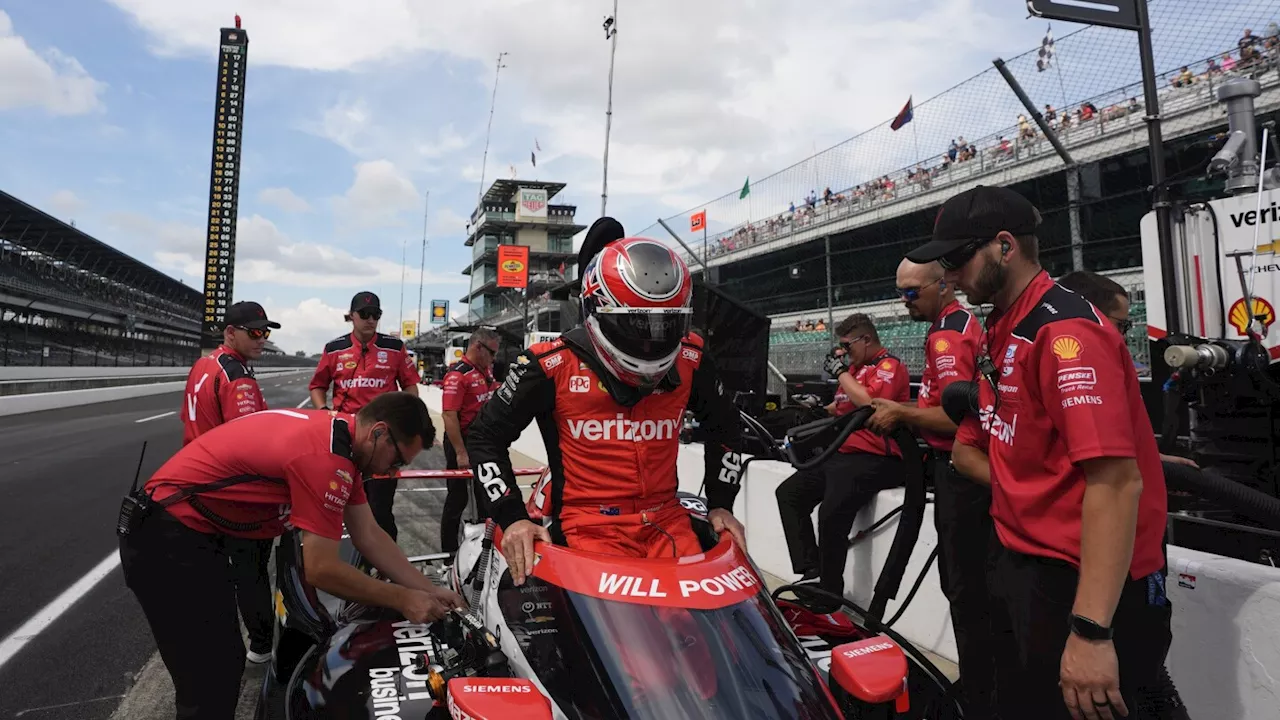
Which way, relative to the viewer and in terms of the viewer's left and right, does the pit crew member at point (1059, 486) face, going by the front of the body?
facing to the left of the viewer

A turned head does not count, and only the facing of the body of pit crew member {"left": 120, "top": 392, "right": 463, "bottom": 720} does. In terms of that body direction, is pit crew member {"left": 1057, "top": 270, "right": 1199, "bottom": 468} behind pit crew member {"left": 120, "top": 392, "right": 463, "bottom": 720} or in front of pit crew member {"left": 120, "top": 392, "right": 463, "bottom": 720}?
in front

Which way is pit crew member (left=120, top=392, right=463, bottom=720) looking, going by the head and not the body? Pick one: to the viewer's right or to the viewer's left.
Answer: to the viewer's right

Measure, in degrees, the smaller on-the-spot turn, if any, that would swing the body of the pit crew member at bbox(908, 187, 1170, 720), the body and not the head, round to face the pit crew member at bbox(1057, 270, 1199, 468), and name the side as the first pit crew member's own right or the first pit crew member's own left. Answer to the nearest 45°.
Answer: approximately 90° to the first pit crew member's own right

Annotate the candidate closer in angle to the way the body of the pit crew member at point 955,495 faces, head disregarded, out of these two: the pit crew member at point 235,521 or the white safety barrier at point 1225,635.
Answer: the pit crew member

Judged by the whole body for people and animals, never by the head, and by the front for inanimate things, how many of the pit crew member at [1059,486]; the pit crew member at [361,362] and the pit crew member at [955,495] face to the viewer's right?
0

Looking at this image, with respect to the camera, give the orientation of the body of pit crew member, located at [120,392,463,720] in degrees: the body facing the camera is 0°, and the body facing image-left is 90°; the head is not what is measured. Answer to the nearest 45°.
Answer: approximately 270°

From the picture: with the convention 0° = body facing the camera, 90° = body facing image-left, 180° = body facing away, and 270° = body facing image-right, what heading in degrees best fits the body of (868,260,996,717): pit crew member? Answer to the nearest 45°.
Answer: approximately 90°

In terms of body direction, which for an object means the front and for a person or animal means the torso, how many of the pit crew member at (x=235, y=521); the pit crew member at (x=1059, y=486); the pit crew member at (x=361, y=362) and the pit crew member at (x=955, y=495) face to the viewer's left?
2

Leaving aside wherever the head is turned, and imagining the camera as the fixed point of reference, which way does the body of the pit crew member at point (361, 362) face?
toward the camera
